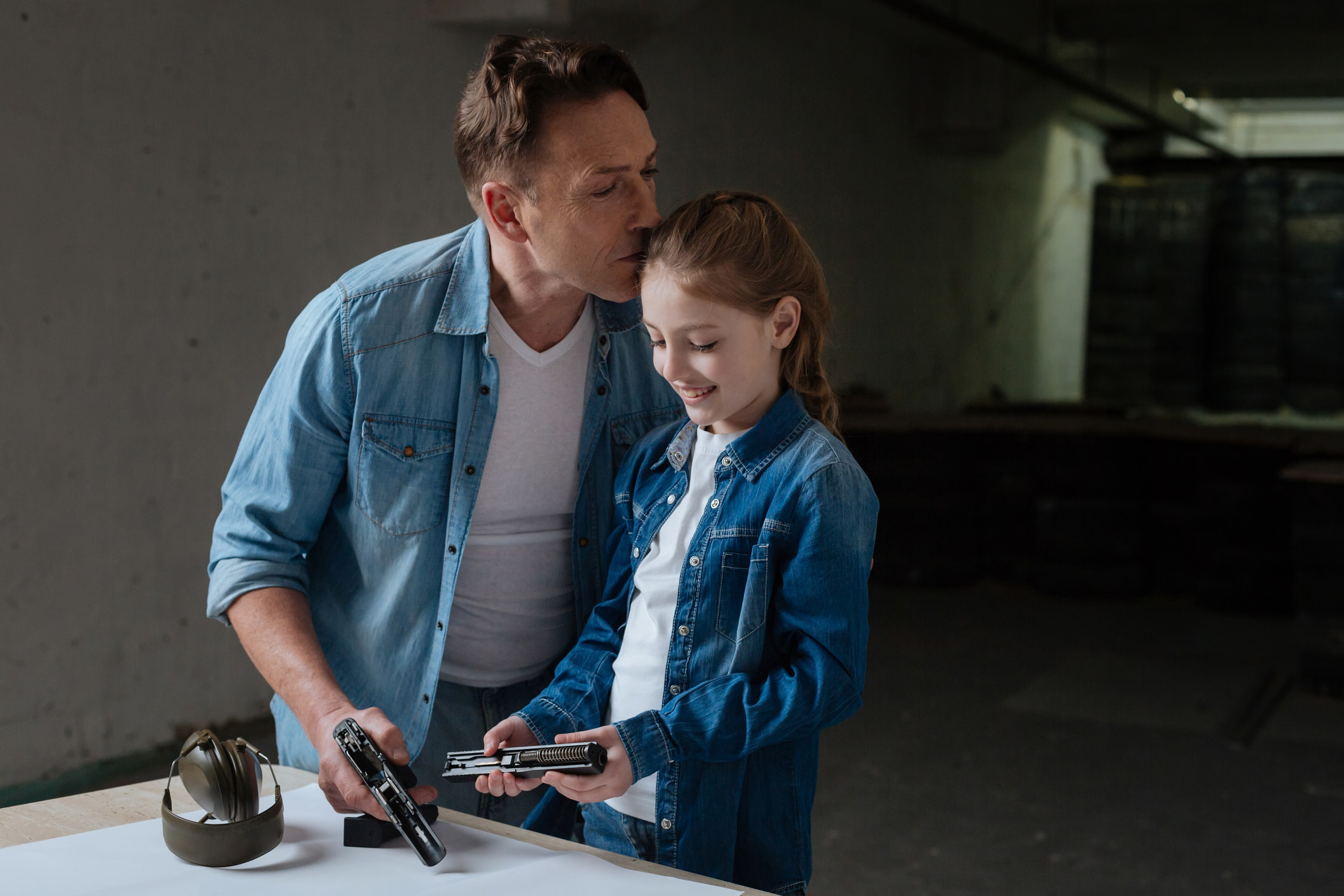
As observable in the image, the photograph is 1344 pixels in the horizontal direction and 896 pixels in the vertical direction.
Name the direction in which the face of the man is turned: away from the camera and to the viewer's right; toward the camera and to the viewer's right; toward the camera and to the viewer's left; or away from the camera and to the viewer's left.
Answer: toward the camera and to the viewer's right

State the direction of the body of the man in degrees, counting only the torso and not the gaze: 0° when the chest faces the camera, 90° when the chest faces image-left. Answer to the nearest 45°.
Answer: approximately 315°

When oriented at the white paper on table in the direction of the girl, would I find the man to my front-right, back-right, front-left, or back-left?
front-left

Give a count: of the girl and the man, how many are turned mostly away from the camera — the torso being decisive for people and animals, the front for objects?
0

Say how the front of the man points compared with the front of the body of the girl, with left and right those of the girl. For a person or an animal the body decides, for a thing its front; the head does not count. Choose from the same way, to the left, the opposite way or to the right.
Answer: to the left

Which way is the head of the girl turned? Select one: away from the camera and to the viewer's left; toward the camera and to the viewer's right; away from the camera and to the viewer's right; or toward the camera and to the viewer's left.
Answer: toward the camera and to the viewer's left
